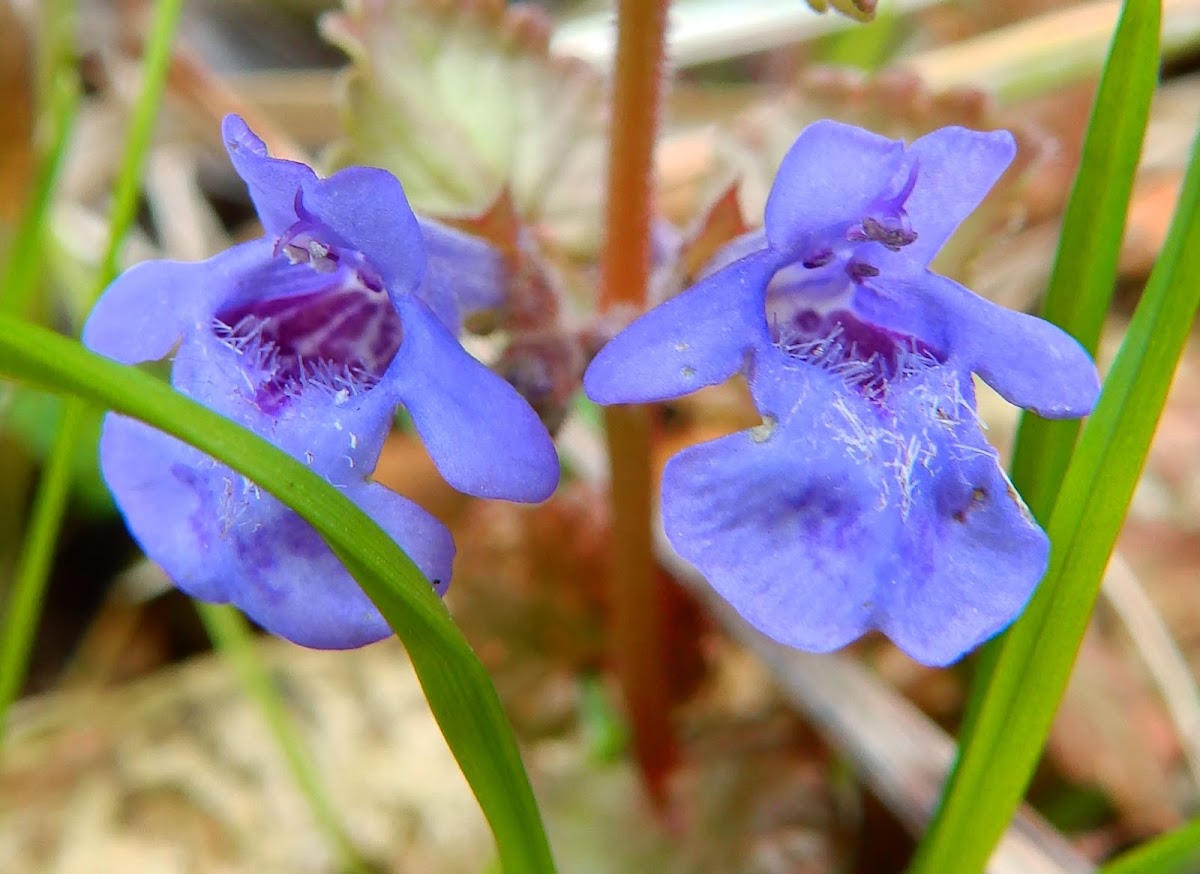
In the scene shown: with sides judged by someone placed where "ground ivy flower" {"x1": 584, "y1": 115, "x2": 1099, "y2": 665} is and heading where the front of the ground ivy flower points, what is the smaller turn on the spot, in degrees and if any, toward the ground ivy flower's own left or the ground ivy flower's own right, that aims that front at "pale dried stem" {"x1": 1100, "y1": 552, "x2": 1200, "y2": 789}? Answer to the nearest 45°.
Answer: approximately 135° to the ground ivy flower's own left

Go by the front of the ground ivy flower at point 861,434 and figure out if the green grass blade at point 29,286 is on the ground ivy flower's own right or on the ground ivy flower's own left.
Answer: on the ground ivy flower's own right

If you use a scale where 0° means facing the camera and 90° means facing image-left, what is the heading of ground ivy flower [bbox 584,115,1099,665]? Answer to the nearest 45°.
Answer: approximately 0°

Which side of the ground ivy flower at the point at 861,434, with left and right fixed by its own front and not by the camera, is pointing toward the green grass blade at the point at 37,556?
right
